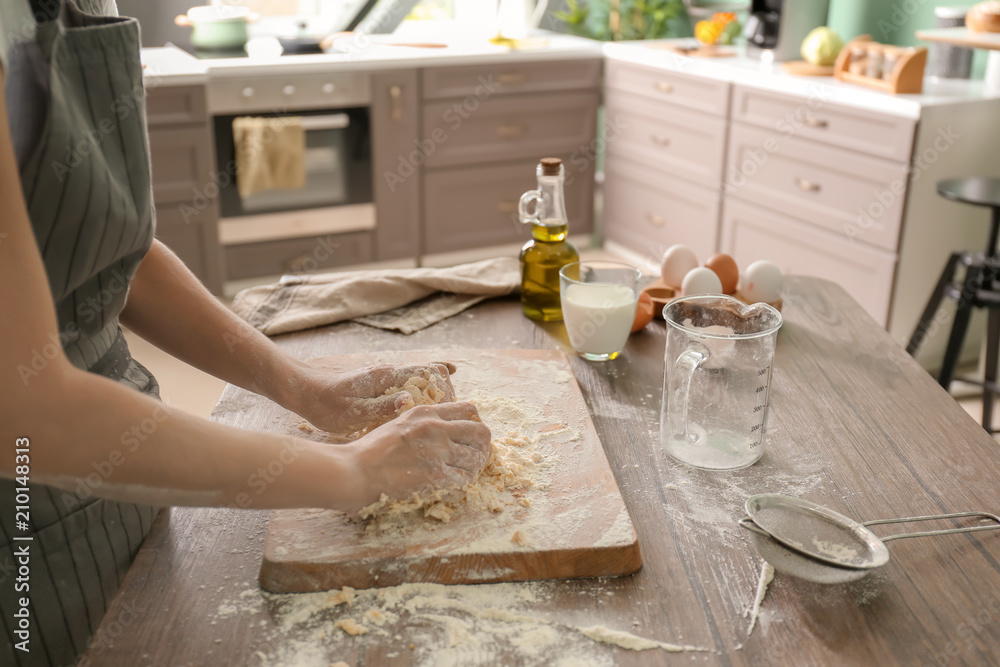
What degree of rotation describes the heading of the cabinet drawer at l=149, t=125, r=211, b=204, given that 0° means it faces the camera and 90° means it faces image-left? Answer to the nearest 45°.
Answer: approximately 0°

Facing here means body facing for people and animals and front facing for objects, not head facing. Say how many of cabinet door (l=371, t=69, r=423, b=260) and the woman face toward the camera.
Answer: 1

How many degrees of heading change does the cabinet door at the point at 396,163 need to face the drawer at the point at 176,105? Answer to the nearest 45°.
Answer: approximately 45° to its right

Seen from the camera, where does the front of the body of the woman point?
to the viewer's right

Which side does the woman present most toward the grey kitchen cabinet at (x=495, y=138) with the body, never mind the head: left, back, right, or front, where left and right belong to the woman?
left

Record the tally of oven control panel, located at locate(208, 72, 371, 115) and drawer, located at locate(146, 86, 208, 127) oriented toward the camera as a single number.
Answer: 2

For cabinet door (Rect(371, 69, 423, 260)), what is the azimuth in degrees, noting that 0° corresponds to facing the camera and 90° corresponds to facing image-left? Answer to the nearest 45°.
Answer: approximately 0°

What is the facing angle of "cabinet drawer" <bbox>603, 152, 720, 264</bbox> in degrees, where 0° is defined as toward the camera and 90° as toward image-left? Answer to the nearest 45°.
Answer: approximately 45°

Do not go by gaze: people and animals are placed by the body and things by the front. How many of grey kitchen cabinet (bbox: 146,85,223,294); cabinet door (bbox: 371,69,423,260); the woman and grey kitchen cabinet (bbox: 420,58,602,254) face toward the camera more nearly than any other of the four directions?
3

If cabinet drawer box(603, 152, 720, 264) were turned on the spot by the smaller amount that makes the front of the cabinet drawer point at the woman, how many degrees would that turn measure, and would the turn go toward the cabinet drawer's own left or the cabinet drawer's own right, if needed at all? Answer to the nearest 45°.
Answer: approximately 45° to the cabinet drawer's own left
